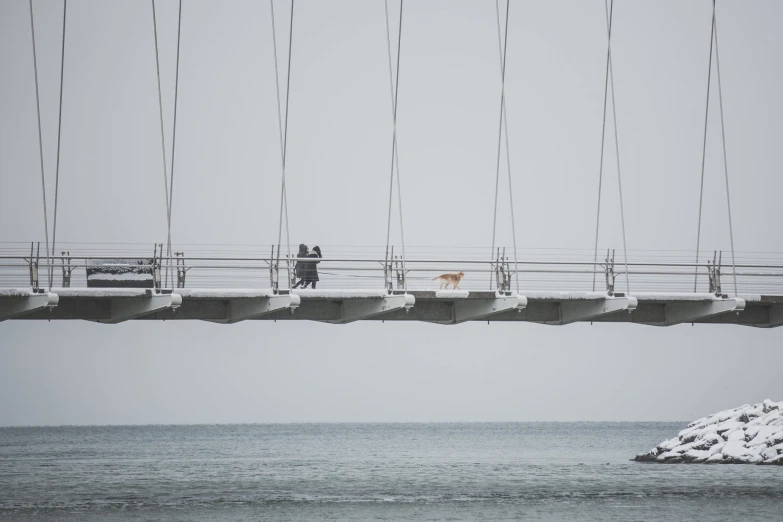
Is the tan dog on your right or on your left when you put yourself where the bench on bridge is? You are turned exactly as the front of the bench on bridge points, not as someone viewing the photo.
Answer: on your left

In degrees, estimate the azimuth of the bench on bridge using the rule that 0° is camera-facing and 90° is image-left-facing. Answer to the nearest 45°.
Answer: approximately 0°
